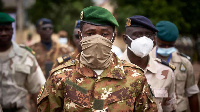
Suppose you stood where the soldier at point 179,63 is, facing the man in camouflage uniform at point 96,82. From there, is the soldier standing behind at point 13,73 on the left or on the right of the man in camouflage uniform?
right

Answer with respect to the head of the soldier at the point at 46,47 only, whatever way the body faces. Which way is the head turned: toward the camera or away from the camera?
toward the camera

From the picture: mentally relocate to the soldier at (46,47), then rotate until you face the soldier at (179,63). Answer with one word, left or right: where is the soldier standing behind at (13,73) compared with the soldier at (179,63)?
right

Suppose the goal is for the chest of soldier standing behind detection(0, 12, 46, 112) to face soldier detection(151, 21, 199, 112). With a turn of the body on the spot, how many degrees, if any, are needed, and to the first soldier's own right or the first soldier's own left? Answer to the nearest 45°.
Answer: approximately 90° to the first soldier's own left

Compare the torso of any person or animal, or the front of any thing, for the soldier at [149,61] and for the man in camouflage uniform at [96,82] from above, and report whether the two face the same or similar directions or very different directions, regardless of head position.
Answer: same or similar directions

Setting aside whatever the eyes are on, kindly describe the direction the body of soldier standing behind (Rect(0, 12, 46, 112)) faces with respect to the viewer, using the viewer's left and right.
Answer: facing the viewer

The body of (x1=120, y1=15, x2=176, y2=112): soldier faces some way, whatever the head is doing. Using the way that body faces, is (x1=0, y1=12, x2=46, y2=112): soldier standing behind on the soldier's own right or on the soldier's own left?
on the soldier's own right

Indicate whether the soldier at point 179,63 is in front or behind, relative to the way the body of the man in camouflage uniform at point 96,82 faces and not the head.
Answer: behind

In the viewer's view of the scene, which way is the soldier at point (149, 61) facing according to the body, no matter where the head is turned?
toward the camera

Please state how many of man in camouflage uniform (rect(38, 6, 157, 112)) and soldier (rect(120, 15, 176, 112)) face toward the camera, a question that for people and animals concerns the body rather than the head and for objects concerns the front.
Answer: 2

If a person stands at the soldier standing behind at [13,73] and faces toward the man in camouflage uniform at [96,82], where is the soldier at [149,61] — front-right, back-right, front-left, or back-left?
front-left

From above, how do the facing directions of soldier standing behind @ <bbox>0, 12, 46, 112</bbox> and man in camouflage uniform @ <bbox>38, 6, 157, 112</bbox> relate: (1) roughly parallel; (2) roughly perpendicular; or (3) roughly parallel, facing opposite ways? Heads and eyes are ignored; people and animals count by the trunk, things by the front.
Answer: roughly parallel
